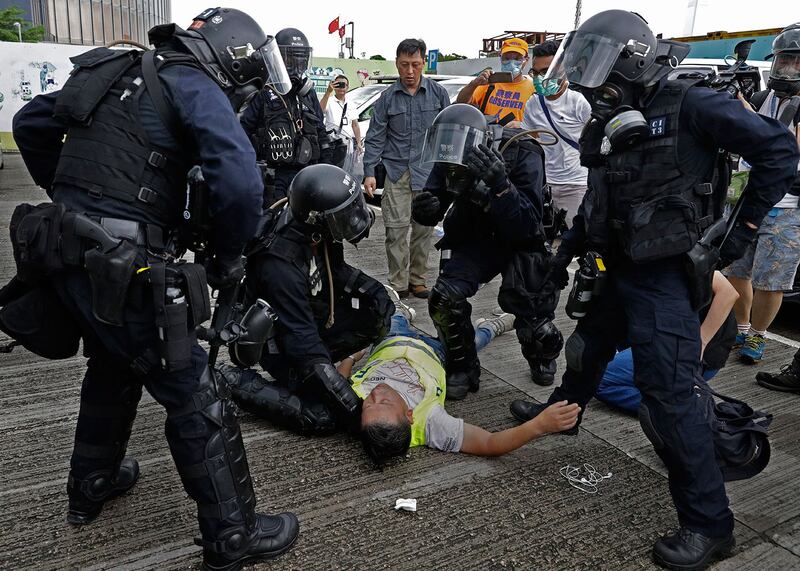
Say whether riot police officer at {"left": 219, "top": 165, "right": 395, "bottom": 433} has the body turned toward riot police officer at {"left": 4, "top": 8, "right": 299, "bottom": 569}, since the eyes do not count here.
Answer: no

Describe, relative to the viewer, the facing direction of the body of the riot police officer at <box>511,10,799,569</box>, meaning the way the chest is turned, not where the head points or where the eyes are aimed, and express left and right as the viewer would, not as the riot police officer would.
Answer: facing the viewer and to the left of the viewer

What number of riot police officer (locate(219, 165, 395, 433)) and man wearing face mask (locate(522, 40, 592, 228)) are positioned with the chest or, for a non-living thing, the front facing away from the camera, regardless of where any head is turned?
0

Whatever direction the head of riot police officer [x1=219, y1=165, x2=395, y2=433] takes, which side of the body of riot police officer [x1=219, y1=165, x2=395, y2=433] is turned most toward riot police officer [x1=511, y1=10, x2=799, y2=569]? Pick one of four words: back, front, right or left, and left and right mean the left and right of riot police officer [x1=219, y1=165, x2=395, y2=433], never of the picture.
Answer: front

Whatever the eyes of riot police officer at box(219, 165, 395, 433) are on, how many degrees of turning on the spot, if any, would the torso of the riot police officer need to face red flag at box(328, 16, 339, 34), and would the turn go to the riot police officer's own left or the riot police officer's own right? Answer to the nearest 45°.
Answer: approximately 135° to the riot police officer's own left

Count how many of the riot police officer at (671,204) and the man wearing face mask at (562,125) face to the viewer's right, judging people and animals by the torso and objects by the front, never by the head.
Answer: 0

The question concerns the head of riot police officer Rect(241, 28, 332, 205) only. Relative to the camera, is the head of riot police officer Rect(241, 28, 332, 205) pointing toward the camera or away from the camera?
toward the camera

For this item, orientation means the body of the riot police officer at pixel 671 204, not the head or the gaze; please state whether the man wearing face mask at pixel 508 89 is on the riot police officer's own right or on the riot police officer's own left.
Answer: on the riot police officer's own right

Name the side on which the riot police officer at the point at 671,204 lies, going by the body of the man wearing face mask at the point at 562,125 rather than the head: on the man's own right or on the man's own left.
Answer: on the man's own left

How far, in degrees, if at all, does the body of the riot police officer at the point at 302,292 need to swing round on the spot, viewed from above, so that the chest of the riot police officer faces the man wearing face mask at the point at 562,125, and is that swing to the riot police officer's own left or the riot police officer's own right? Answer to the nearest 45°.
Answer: approximately 90° to the riot police officer's own left

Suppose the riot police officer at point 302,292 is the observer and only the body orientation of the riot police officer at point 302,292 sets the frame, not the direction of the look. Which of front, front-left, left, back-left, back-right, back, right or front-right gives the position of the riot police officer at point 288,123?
back-left

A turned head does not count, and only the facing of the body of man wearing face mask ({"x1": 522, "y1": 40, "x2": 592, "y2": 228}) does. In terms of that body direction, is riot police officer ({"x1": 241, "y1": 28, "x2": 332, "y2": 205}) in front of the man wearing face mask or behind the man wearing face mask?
in front

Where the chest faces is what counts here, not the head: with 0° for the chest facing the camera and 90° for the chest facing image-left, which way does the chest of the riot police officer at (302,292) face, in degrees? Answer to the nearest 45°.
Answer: approximately 315°

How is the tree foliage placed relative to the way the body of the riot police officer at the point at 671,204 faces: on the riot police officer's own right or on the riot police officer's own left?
on the riot police officer's own right

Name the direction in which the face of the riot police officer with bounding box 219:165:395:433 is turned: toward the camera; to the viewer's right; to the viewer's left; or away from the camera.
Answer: to the viewer's right

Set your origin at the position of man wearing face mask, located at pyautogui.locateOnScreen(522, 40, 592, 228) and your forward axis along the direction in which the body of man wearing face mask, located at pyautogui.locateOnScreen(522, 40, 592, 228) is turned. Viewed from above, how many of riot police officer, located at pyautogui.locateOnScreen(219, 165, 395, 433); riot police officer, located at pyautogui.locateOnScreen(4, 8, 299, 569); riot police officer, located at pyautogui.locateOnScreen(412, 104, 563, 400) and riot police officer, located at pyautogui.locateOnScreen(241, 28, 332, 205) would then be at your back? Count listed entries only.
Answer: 0

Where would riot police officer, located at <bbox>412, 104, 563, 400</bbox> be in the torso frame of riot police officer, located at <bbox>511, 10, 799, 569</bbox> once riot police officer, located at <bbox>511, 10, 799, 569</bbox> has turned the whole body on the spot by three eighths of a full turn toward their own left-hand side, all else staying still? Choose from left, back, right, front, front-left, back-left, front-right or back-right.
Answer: back-left

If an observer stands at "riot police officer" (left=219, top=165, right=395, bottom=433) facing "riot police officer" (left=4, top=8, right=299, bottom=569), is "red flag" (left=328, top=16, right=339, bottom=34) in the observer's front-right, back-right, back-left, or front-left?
back-right
